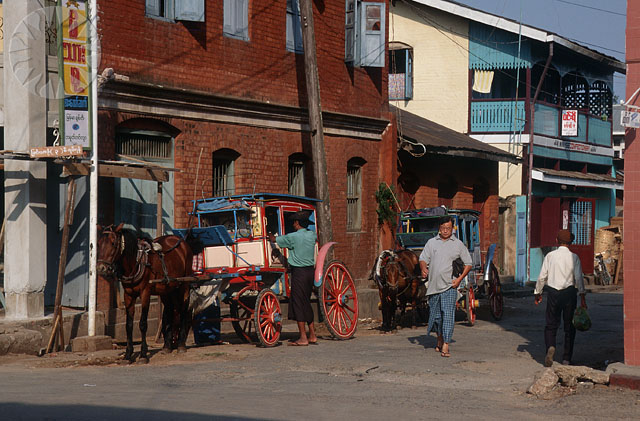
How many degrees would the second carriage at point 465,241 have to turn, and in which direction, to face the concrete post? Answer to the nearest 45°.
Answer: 0° — it already faces it

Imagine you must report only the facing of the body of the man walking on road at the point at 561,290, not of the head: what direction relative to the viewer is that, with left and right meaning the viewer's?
facing away from the viewer

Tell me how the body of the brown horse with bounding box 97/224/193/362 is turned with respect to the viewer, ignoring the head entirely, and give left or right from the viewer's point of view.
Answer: facing the viewer and to the left of the viewer

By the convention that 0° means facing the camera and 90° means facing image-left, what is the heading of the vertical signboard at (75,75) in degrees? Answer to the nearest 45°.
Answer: approximately 0°

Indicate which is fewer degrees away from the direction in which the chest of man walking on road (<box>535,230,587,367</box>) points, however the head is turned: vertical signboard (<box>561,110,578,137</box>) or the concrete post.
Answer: the vertical signboard

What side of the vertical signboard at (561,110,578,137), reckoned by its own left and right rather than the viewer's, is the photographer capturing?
front

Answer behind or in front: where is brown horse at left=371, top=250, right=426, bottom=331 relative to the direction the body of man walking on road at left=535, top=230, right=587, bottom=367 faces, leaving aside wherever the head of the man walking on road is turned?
in front

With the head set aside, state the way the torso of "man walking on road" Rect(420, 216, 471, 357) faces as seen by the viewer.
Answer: toward the camera

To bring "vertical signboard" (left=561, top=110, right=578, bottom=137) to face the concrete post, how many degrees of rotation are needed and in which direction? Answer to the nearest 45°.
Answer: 0° — it already faces it

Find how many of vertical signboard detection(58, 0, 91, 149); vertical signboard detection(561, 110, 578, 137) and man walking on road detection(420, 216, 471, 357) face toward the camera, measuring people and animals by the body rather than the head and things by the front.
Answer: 3

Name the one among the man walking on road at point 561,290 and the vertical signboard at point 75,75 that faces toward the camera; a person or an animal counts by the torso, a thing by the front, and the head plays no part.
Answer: the vertical signboard

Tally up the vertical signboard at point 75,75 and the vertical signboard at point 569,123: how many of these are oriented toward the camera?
2

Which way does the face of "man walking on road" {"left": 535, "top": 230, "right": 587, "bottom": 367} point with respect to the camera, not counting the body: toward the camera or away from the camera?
away from the camera

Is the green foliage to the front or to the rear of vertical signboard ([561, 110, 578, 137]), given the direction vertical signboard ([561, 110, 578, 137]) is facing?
to the front

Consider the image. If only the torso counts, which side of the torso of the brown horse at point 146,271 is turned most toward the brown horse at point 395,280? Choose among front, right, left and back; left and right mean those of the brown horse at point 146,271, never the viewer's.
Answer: back
